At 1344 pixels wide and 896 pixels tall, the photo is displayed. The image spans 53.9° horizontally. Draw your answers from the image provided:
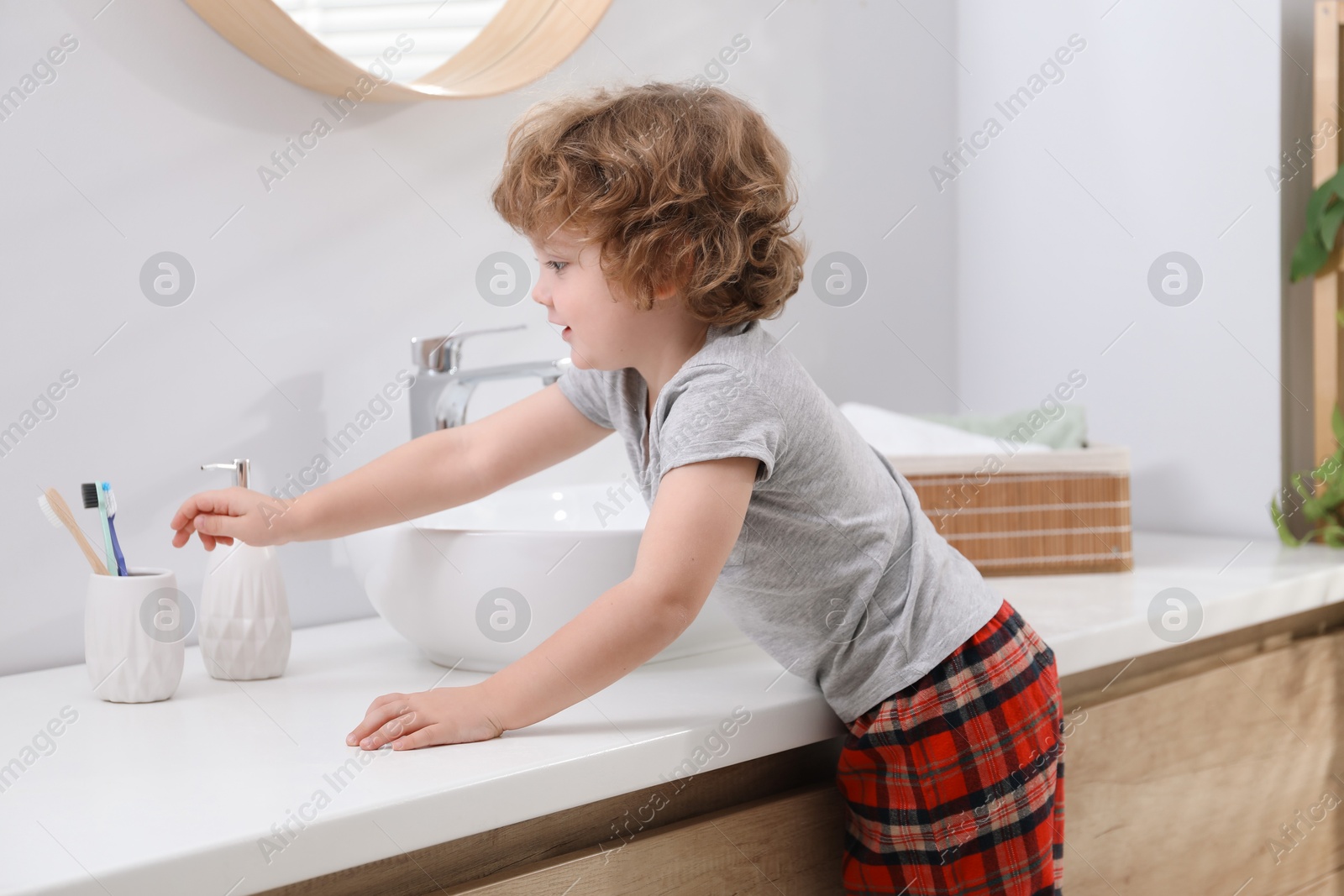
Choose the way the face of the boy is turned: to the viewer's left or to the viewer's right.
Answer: to the viewer's left

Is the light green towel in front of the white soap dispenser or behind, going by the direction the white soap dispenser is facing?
behind

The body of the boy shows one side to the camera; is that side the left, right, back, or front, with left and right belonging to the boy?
left

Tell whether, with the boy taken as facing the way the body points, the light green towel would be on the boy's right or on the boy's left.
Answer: on the boy's right

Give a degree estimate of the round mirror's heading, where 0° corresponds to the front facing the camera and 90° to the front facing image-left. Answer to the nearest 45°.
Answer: approximately 315°
